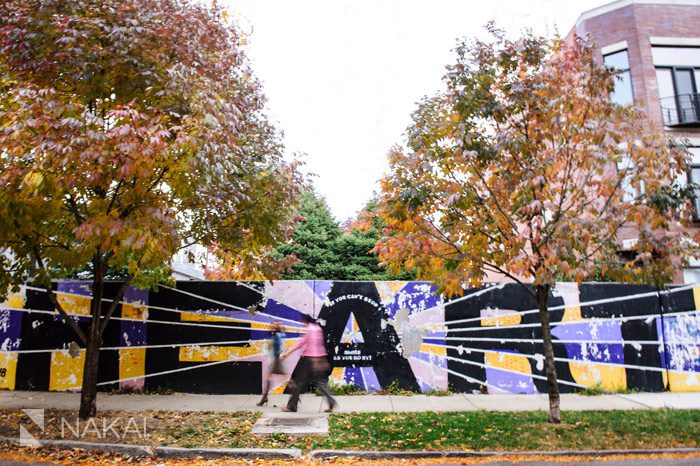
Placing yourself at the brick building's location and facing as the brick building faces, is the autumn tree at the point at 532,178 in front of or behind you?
in front

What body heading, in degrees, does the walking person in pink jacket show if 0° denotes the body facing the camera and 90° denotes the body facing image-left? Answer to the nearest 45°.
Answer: approximately 90°

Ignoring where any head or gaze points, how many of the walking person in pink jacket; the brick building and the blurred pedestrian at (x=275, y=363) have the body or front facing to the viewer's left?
2

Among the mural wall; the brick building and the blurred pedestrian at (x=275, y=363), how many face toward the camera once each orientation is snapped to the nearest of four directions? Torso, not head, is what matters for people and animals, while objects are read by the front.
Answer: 2

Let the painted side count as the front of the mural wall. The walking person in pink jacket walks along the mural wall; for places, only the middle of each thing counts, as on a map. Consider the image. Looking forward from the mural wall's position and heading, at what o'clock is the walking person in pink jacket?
The walking person in pink jacket is roughly at 1 o'clock from the mural wall.

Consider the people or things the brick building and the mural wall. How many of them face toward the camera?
2

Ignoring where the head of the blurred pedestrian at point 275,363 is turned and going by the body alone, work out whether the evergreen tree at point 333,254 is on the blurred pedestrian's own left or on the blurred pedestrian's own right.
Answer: on the blurred pedestrian's own right

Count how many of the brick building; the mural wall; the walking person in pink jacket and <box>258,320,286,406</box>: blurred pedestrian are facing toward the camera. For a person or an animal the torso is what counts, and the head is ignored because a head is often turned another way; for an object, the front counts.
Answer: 2

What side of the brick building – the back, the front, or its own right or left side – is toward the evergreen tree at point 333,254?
right

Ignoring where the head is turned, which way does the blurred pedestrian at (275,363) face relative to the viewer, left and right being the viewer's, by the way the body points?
facing to the left of the viewer
